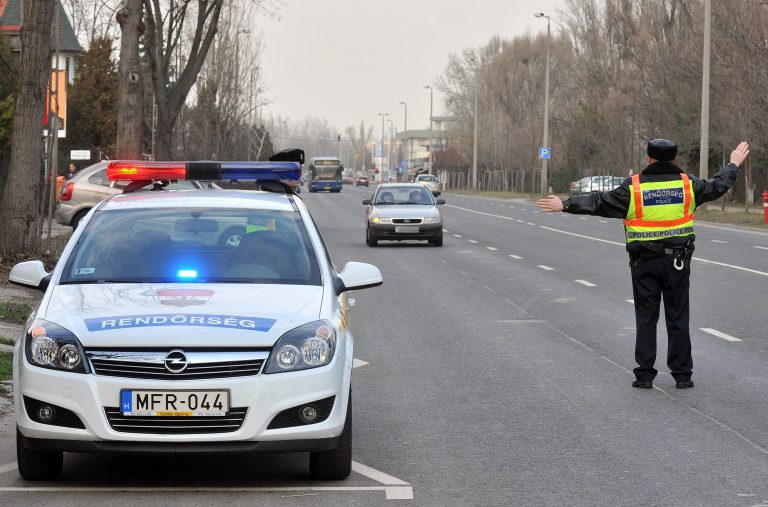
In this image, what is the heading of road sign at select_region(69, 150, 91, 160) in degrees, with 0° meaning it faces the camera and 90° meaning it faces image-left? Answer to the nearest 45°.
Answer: approximately 0°

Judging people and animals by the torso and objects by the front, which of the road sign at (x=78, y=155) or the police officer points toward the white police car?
the road sign

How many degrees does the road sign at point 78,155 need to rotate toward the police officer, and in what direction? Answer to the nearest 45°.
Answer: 0° — it already faces them

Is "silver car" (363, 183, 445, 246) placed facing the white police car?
yes

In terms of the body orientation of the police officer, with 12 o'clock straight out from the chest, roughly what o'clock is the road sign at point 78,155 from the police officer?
The road sign is roughly at 11 o'clock from the police officer.

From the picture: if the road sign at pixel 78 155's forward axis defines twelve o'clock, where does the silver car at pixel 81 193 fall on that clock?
The silver car is roughly at 12 o'clock from the road sign.

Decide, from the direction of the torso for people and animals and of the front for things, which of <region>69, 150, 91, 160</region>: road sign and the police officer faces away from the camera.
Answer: the police officer

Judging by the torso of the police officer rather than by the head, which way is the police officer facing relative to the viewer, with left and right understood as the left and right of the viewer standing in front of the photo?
facing away from the viewer

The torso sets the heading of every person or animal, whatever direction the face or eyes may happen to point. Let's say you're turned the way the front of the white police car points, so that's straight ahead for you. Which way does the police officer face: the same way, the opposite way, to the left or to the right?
the opposite way

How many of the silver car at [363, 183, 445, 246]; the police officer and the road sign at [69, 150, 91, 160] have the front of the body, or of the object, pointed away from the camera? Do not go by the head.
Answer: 1
